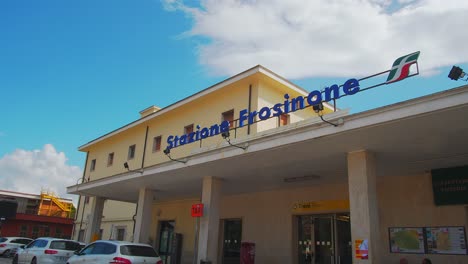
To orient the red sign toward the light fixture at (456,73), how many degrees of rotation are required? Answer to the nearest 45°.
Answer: approximately 45° to its left

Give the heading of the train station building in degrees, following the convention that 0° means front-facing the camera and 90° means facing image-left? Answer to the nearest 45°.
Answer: approximately 45°

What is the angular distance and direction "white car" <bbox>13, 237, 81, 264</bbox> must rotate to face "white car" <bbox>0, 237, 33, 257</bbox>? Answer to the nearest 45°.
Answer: approximately 45° to its right

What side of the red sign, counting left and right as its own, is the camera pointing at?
front

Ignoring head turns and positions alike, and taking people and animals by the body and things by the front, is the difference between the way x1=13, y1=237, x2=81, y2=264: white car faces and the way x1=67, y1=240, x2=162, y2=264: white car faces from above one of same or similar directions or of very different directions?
same or similar directions

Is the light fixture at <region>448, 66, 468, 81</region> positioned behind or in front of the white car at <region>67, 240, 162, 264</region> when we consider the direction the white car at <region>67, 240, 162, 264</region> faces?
behind

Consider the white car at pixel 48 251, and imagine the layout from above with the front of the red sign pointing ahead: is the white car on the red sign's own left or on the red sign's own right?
on the red sign's own right

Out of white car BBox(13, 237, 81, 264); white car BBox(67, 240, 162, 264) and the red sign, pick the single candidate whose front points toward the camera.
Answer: the red sign

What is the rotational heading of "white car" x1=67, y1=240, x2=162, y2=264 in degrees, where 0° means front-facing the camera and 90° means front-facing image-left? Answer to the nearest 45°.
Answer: approximately 135°

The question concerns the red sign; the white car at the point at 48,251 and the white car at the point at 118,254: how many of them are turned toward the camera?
1

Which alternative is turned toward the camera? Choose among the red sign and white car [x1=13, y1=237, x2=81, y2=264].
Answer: the red sign

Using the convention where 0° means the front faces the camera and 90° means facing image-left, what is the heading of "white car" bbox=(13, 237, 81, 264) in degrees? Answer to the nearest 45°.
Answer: approximately 135°

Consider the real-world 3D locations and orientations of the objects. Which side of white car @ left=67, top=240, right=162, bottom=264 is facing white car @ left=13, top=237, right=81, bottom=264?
front

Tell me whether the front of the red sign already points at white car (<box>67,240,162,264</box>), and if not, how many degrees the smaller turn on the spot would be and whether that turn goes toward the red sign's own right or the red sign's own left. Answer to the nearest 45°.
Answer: approximately 45° to the red sign's own right

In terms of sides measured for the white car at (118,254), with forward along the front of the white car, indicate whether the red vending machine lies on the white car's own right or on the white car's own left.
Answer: on the white car's own right

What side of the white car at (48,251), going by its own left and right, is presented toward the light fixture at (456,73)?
back
